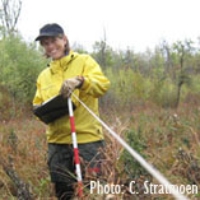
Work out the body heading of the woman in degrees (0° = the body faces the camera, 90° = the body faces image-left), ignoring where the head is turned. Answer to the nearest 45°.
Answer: approximately 45°
